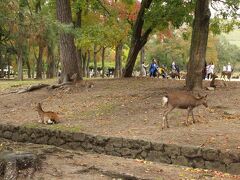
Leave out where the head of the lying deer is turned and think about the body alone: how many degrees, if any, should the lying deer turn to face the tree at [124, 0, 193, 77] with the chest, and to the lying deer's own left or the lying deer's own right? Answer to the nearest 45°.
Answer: approximately 135° to the lying deer's own right

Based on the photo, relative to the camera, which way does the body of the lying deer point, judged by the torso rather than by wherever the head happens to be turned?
to the viewer's left

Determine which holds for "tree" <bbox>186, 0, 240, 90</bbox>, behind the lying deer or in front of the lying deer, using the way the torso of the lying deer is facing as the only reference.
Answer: behind
